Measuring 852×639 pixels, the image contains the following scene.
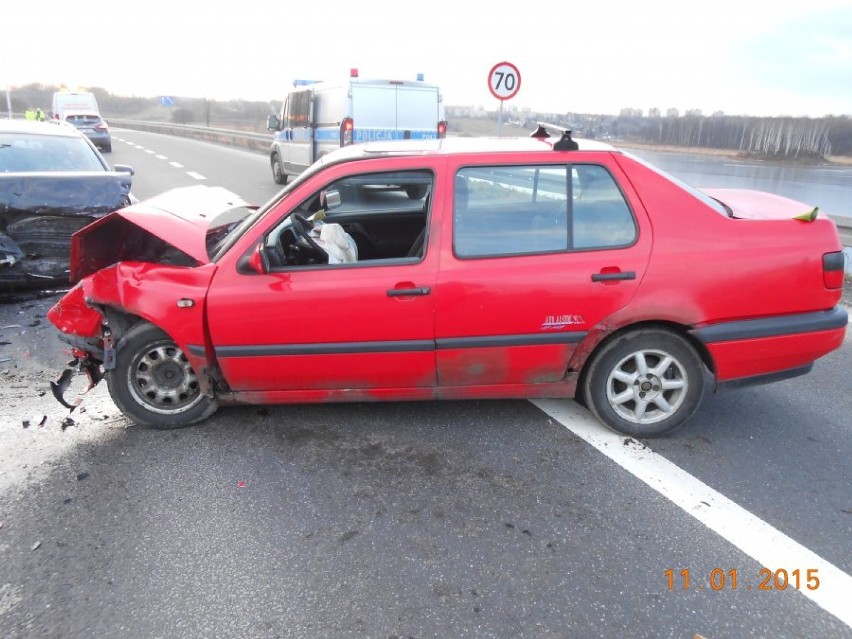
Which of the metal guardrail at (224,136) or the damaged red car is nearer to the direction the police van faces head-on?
the metal guardrail

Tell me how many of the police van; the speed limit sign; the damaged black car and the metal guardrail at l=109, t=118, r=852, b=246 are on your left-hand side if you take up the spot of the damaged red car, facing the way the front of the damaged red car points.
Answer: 0

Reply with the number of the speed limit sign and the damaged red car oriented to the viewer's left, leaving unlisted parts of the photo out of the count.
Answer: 1

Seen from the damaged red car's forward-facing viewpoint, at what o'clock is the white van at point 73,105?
The white van is roughly at 2 o'clock from the damaged red car.

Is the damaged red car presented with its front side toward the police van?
no

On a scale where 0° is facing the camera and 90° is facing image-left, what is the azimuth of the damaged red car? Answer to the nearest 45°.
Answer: approximately 90°

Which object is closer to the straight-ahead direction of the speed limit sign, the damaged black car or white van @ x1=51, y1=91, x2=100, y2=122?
the damaged black car

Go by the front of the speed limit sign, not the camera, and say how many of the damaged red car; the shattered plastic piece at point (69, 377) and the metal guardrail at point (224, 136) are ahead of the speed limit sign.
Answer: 2

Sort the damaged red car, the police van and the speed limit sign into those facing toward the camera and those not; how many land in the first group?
1

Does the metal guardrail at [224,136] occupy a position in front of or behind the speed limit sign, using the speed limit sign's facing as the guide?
behind

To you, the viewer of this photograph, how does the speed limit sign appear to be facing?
facing the viewer

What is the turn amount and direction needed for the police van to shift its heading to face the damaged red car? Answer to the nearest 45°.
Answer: approximately 135° to its left

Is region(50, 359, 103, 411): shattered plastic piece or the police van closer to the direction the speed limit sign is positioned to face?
the shattered plastic piece

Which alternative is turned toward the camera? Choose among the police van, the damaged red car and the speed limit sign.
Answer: the speed limit sign

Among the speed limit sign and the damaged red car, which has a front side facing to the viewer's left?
the damaged red car
